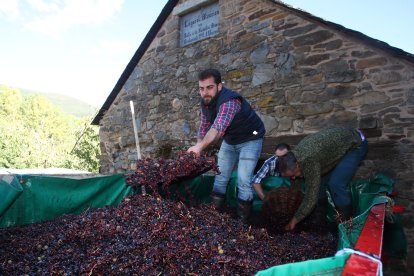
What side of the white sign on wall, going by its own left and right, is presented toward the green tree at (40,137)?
right

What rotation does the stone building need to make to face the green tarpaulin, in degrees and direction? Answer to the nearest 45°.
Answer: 0° — it already faces it

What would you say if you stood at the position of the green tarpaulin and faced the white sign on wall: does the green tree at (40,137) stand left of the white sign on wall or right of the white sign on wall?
left

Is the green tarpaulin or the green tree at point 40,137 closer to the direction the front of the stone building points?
the green tarpaulin

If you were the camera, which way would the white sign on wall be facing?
facing the viewer and to the left of the viewer

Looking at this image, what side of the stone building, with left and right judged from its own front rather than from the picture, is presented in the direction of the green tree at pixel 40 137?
right

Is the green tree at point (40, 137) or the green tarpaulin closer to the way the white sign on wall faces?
the green tarpaulin
